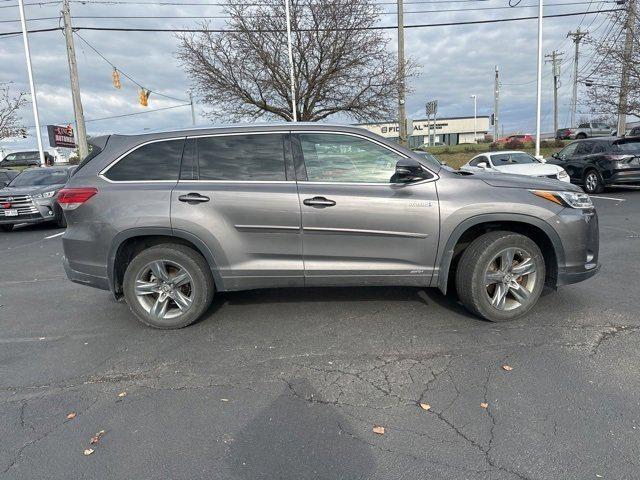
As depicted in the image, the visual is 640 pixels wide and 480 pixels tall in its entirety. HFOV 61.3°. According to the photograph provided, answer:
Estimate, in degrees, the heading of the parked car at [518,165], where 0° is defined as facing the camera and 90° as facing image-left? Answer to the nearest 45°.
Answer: approximately 315°

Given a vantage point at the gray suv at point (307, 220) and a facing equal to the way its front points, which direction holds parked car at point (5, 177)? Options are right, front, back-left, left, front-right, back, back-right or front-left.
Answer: back-left

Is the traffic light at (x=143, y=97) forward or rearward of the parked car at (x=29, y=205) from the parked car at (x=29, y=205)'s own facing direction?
rearward

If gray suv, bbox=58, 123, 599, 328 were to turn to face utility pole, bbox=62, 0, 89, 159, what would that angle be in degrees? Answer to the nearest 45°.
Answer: approximately 135° to its left

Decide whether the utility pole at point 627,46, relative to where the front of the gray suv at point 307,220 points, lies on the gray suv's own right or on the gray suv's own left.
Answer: on the gray suv's own left

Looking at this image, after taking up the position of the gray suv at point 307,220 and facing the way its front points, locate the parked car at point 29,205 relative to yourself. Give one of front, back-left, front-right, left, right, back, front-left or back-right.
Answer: back-left

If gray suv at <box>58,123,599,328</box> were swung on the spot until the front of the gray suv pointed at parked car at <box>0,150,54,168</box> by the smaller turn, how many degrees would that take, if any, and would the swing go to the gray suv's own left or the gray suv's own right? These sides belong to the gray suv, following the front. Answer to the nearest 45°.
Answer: approximately 135° to the gray suv's own left

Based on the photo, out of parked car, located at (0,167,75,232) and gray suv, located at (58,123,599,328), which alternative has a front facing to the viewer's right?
the gray suv

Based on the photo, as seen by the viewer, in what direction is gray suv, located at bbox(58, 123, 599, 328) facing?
to the viewer's right
